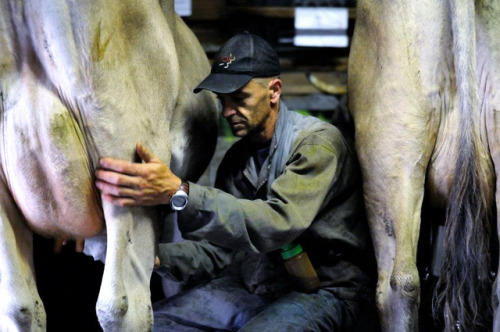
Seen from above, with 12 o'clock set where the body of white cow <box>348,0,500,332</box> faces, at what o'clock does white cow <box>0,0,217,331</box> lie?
white cow <box>0,0,217,331</box> is roughly at 8 o'clock from white cow <box>348,0,500,332</box>.

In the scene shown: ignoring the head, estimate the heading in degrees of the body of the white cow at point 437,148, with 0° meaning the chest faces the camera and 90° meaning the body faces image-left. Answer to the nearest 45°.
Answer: approximately 180°

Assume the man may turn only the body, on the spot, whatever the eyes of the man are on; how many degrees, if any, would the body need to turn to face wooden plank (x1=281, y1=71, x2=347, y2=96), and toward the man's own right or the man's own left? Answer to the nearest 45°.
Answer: approximately 135° to the man's own right

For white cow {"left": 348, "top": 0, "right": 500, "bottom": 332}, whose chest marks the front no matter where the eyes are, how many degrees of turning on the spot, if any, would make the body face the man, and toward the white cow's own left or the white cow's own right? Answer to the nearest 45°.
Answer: approximately 90° to the white cow's own left

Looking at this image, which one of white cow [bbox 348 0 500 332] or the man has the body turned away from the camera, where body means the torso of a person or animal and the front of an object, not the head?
the white cow

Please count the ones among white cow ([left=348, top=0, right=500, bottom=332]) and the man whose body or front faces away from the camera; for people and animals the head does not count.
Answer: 1

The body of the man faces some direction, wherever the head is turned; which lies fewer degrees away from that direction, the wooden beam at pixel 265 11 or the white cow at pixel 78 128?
the white cow

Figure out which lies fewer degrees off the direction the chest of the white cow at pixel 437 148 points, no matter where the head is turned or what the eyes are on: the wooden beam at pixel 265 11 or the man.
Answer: the wooden beam

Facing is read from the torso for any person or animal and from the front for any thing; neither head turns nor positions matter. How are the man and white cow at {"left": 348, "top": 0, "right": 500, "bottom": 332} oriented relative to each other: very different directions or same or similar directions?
very different directions

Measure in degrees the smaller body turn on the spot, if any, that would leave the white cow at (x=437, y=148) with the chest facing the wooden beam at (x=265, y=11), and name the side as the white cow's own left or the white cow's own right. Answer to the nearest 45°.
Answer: approximately 45° to the white cow's own left
